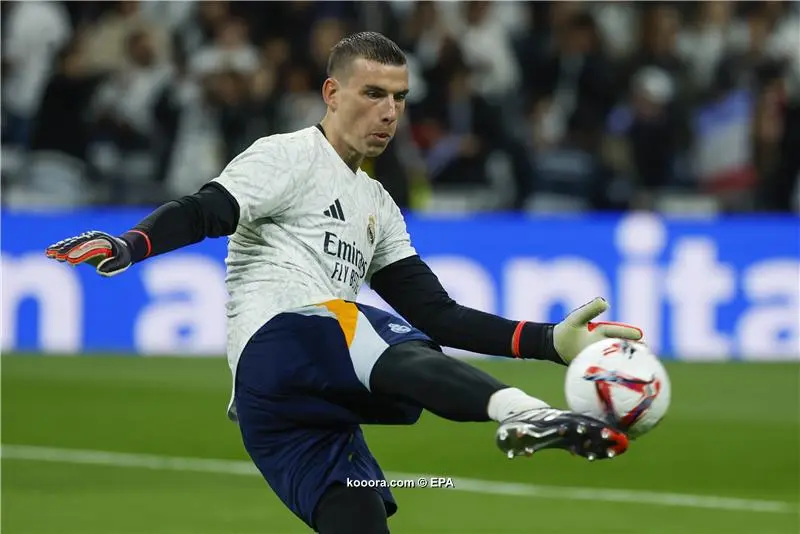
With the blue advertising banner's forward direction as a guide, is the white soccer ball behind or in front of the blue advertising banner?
in front

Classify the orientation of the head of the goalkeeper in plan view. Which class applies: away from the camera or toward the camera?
toward the camera

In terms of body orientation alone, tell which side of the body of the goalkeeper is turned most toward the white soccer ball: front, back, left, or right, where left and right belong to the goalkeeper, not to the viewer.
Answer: front

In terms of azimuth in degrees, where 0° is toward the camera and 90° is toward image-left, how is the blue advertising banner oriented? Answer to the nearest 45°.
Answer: approximately 0°

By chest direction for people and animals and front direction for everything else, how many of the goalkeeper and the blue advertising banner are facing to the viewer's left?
0

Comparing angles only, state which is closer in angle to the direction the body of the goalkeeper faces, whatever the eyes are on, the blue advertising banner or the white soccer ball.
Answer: the white soccer ball

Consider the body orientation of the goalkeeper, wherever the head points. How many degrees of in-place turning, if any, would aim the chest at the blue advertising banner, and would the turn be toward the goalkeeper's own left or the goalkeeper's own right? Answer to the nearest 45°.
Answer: approximately 135° to the goalkeeper's own left
